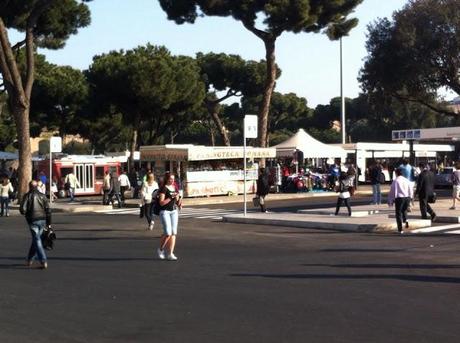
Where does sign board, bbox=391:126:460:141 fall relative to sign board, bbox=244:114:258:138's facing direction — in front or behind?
behind

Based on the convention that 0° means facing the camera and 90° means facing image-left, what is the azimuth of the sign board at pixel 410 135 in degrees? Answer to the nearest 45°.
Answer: approximately 0°

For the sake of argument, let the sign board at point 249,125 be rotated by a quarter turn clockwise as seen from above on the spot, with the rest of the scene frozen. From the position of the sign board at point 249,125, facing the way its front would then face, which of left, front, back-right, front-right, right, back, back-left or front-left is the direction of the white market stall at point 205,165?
right

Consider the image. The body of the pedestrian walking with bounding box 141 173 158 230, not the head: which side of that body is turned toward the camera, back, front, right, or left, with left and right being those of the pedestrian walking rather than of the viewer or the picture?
front

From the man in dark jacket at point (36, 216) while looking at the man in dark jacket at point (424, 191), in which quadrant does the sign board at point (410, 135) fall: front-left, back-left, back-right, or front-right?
front-left

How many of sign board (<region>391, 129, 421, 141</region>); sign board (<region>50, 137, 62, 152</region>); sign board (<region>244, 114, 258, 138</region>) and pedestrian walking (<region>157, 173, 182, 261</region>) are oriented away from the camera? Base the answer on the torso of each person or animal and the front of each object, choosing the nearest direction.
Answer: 0

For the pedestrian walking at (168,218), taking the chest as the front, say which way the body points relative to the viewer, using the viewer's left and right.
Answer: facing the viewer and to the right of the viewer

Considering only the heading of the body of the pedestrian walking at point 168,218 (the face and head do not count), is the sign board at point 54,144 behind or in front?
behind

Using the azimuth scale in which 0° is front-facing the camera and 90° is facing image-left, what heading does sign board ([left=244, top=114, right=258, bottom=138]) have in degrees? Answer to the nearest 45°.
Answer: approximately 0°
